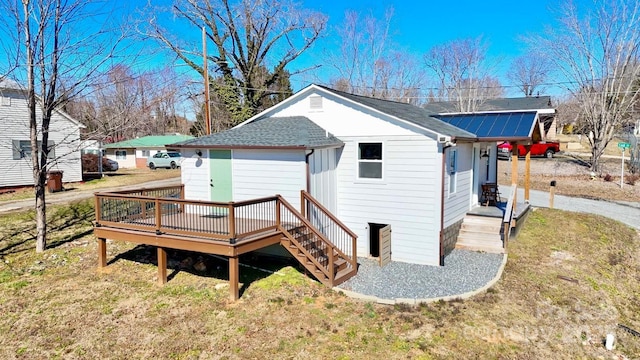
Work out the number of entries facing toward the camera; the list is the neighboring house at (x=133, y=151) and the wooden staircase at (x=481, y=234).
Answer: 2

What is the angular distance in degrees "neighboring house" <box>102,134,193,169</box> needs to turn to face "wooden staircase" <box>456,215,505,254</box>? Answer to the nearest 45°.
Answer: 0° — it already faces it

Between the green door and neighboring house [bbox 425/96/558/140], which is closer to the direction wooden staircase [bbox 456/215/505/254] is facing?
the green door

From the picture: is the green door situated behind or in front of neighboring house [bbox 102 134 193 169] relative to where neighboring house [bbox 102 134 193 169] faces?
in front

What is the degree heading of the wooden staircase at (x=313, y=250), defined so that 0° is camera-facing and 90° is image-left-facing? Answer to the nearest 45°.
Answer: approximately 315°

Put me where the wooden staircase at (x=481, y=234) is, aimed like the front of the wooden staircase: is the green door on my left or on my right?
on my right

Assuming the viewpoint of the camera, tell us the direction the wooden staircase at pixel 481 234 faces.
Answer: facing the viewer

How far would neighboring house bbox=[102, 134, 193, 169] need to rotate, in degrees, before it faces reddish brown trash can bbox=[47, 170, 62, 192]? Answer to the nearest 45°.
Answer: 0° — it already faces it

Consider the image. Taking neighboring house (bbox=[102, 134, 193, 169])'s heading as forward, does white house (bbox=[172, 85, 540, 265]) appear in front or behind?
in front

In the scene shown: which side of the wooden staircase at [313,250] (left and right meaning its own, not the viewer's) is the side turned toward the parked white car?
back

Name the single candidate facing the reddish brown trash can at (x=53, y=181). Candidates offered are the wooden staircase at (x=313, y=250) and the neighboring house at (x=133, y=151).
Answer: the neighboring house

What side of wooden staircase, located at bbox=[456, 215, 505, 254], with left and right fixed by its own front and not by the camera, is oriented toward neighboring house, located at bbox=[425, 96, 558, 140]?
back

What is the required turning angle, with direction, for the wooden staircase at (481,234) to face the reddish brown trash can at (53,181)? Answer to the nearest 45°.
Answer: approximately 90° to its right

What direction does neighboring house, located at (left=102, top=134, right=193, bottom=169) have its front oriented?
toward the camera

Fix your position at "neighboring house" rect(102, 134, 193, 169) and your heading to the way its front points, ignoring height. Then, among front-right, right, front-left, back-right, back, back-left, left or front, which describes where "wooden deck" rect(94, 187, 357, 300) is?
front

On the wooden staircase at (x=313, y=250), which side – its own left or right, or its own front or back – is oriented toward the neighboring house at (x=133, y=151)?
back

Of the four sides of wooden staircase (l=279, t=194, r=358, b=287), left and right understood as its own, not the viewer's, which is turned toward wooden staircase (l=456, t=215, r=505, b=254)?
left
